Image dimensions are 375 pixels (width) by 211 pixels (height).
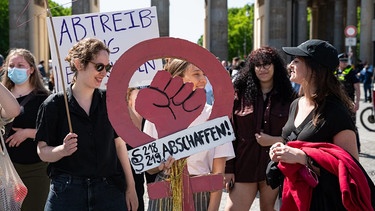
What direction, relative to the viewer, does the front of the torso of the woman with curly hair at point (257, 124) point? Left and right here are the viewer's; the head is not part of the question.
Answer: facing the viewer

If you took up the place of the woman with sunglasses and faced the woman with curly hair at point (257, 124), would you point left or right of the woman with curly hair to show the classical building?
left

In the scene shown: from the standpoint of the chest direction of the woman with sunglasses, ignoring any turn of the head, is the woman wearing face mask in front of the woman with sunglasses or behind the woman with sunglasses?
behind

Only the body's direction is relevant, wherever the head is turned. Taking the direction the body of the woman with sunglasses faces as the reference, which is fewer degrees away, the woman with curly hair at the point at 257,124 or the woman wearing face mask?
the woman with curly hair

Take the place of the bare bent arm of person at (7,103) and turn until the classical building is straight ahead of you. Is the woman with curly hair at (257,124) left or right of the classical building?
right

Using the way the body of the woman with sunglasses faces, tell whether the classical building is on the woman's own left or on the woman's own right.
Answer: on the woman's own left

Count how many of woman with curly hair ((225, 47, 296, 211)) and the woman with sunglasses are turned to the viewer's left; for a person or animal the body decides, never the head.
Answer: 0

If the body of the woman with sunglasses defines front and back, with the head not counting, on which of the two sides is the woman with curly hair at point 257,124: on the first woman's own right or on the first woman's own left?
on the first woman's own left

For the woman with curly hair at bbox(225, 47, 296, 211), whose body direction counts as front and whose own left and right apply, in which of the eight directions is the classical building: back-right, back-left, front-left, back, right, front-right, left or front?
back

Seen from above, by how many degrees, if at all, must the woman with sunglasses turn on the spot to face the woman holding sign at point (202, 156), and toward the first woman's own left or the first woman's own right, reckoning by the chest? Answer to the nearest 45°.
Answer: approximately 45° to the first woman's own left

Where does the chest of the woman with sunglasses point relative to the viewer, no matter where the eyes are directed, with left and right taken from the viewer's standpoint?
facing the viewer and to the right of the viewer

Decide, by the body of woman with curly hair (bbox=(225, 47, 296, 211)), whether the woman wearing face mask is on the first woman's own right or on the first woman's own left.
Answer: on the first woman's own right
